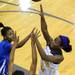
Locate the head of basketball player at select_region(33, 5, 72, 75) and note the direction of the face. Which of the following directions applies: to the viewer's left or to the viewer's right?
to the viewer's left

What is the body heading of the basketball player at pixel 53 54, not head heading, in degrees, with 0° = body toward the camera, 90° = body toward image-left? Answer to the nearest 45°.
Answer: approximately 90°
